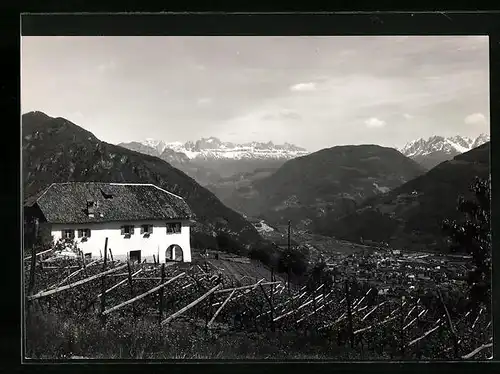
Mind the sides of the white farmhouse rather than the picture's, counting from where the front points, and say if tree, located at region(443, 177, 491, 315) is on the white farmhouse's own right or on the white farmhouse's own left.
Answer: on the white farmhouse's own left

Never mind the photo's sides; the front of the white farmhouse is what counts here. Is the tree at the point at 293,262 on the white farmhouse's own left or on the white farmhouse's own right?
on the white farmhouse's own left

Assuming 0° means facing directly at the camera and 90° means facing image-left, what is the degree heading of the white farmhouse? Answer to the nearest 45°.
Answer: approximately 0°
